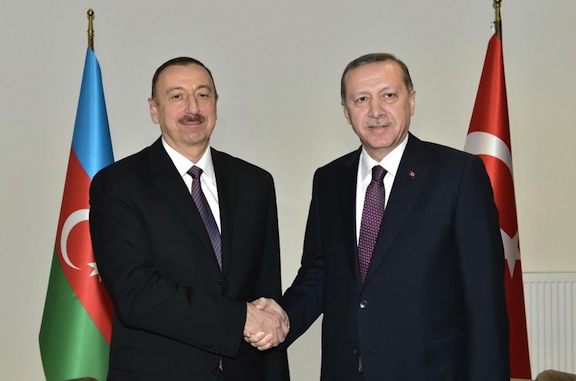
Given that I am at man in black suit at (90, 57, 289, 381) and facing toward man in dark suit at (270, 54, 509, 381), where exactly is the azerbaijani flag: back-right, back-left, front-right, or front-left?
back-left

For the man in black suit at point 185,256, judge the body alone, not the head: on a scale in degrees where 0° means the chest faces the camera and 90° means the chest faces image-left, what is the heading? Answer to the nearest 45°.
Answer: approximately 315°

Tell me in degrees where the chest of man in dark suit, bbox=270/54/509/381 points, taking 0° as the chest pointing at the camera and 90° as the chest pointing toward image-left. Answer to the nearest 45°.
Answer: approximately 45°

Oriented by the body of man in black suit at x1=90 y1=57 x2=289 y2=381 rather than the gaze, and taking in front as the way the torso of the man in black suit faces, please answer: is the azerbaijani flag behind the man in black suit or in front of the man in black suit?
behind
